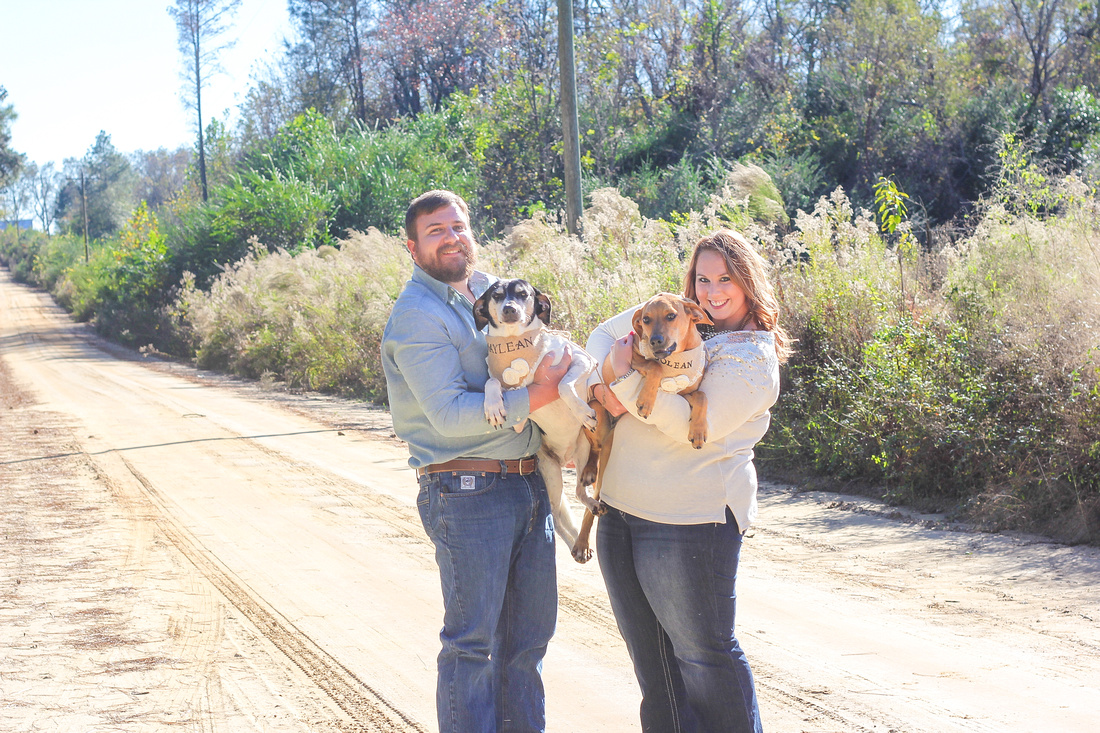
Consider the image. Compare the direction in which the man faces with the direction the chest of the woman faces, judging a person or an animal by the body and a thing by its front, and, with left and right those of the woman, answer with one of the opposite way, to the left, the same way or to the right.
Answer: to the left

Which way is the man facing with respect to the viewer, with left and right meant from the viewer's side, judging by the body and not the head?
facing the viewer and to the right of the viewer

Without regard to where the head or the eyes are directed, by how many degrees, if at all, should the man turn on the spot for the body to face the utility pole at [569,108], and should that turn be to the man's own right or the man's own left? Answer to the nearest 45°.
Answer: approximately 135° to the man's own left

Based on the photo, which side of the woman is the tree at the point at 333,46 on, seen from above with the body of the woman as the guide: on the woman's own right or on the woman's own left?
on the woman's own right

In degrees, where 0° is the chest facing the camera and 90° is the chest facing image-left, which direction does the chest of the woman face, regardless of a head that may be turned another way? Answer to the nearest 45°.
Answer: approximately 45°

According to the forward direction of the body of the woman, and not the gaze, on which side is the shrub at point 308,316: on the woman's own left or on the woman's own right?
on the woman's own right

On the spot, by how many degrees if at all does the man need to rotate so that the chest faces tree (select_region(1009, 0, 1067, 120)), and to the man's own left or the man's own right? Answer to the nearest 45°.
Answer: approximately 90° to the man's own left

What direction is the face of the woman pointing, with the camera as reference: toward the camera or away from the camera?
toward the camera

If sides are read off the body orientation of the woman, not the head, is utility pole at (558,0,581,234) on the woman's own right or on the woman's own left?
on the woman's own right

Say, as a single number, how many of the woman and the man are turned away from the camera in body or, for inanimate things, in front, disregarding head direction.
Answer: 0
